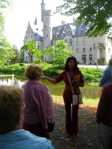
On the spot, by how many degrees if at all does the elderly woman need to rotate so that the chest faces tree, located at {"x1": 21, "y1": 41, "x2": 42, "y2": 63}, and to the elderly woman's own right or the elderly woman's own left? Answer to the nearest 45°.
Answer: approximately 45° to the elderly woman's own left

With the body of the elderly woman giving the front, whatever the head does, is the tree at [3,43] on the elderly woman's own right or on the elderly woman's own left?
on the elderly woman's own left

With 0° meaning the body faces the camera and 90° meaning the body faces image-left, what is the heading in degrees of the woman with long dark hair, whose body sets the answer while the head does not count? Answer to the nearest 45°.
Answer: approximately 0°

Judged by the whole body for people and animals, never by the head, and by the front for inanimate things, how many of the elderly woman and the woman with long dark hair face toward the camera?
1

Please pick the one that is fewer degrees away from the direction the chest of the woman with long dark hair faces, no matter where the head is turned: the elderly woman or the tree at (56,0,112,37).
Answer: the elderly woman

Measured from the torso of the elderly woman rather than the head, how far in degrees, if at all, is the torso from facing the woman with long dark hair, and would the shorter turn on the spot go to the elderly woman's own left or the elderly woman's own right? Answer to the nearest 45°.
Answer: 0° — they already face them

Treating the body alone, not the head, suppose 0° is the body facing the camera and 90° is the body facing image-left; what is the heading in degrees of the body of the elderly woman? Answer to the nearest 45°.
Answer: approximately 225°

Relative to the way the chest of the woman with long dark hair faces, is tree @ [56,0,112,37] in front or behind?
behind

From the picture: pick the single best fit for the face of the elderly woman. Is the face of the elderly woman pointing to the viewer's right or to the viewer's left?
to the viewer's right

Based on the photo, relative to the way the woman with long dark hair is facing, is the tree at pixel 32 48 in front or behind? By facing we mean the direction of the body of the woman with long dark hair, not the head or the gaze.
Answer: behind
